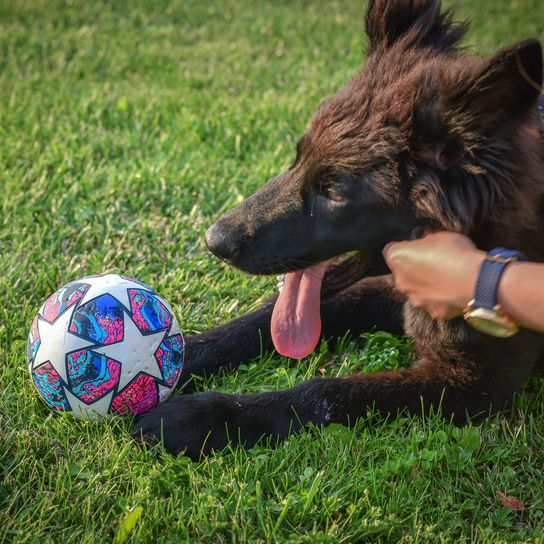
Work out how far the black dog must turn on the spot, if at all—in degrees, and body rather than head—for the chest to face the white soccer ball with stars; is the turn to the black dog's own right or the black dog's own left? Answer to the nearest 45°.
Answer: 0° — it already faces it

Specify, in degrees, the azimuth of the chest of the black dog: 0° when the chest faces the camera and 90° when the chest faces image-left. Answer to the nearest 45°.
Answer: approximately 90°
